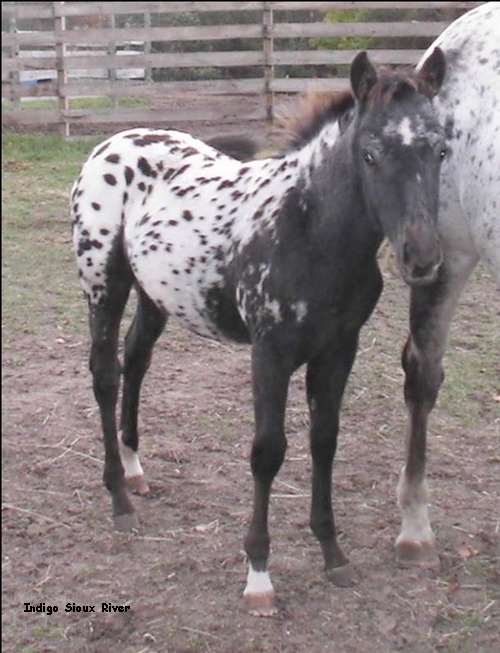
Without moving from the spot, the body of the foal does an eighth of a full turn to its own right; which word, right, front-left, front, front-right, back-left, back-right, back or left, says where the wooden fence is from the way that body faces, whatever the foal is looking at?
back
